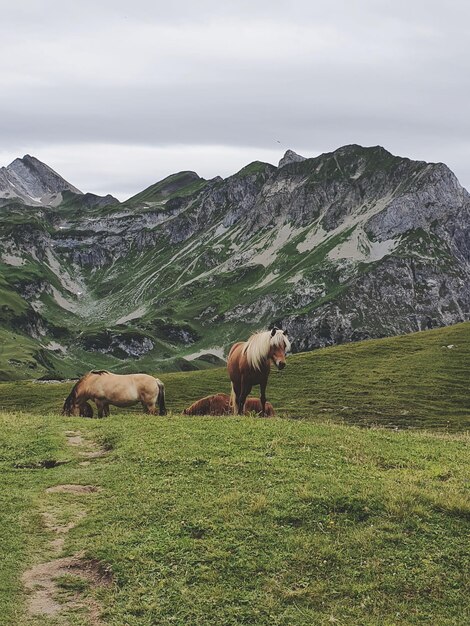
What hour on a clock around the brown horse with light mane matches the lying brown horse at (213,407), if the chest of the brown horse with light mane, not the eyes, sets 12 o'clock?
The lying brown horse is roughly at 7 o'clock from the brown horse with light mane.

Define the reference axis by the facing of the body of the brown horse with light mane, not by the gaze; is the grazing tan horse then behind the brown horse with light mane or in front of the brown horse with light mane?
behind

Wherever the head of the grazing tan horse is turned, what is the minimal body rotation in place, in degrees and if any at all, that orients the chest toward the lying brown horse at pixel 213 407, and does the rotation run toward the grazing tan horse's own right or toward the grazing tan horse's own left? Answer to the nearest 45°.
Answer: approximately 135° to the grazing tan horse's own right

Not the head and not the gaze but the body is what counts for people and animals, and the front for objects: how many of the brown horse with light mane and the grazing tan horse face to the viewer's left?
1

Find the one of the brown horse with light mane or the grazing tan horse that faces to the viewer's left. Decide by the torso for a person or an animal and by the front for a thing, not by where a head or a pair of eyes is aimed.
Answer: the grazing tan horse

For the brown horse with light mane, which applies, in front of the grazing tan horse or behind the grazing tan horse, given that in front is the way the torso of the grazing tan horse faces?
behind

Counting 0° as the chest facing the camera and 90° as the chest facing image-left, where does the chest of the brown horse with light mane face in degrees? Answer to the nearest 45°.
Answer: approximately 315°

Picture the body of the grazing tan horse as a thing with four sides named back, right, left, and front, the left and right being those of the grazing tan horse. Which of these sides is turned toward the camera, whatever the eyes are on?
left
